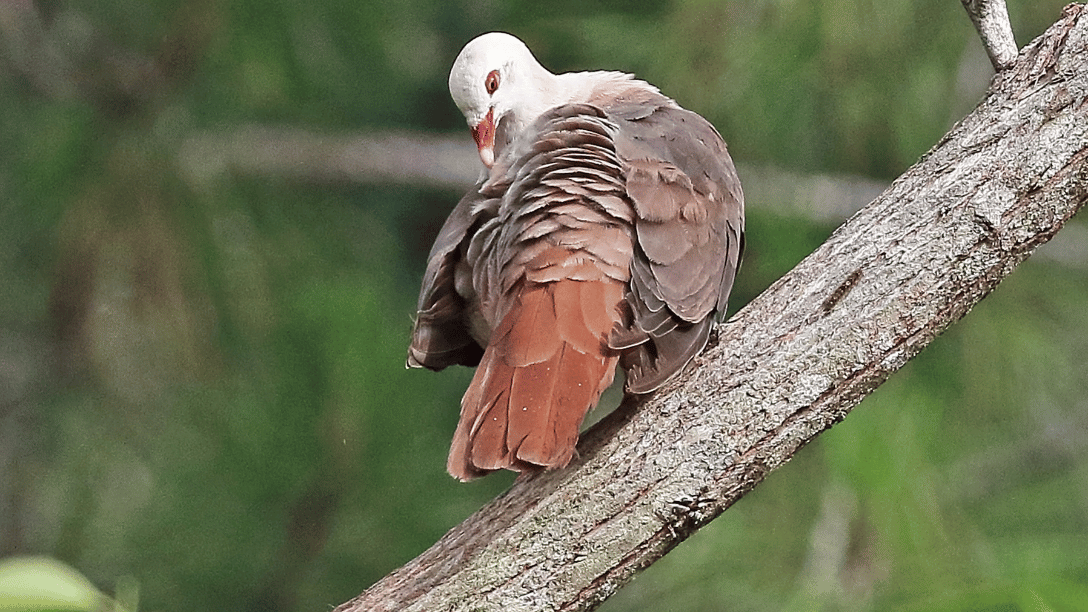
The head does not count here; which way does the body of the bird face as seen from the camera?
away from the camera

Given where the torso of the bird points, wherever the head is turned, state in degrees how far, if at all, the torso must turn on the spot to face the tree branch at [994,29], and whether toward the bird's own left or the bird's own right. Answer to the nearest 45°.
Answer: approximately 45° to the bird's own right
